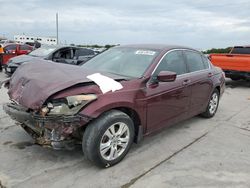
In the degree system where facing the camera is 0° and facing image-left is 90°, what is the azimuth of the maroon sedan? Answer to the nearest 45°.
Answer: approximately 45°

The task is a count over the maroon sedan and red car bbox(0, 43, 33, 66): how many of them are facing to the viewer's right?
0

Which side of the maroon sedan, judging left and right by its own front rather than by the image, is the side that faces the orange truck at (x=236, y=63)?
back

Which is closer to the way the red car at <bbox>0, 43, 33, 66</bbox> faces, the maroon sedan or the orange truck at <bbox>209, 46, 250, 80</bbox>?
the maroon sedan

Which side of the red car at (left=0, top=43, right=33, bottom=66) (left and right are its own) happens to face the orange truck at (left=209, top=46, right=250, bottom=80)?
left

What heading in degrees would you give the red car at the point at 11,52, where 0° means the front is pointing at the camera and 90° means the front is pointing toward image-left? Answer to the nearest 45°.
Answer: approximately 45°
